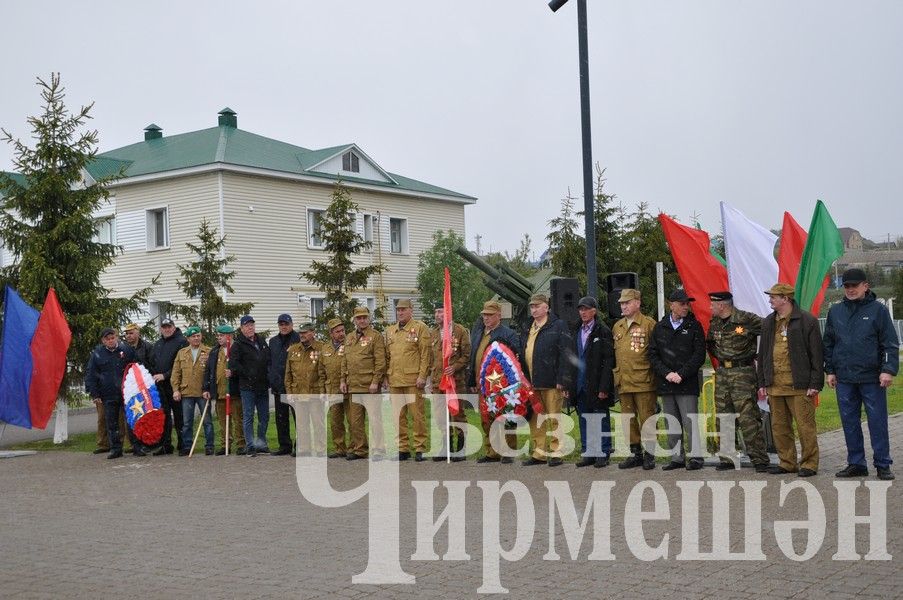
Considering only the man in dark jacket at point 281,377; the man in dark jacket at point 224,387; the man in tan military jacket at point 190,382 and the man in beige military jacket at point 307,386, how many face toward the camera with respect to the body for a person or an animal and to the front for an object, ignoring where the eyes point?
4

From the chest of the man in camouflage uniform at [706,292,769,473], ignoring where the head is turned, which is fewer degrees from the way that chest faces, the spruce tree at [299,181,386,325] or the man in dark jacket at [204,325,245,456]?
the man in dark jacket

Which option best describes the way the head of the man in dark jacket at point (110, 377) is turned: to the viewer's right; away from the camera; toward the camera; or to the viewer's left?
toward the camera

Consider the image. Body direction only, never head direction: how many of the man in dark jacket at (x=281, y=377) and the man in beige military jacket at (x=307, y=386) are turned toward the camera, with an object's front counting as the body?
2

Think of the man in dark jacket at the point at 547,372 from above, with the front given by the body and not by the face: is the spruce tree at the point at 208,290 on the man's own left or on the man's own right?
on the man's own right

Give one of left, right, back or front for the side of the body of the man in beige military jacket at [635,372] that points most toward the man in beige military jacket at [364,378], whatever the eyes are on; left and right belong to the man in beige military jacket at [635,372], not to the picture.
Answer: right

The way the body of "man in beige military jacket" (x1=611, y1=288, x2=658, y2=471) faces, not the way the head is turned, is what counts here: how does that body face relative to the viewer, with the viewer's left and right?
facing the viewer and to the left of the viewer

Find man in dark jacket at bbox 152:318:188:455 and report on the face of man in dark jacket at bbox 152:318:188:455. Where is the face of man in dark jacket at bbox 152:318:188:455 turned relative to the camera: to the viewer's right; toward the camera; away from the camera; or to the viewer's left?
toward the camera

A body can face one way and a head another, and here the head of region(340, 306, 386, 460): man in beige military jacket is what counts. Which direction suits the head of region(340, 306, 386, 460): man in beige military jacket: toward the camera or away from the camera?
toward the camera

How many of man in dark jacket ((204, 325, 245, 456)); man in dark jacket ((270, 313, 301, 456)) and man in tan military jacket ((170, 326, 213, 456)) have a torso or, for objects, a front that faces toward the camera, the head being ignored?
3

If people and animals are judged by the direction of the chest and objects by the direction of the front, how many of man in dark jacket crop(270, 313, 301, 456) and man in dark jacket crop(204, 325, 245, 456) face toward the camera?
2

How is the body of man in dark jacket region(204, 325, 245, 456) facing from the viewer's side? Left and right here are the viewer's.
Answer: facing the viewer

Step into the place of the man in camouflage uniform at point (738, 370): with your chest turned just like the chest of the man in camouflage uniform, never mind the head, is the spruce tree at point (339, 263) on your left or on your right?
on your right

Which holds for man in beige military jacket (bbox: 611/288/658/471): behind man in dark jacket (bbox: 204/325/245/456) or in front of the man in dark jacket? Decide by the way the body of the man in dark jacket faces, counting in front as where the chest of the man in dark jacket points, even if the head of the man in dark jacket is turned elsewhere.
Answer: in front

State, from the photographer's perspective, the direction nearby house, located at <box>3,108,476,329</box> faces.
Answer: facing the viewer and to the right of the viewer

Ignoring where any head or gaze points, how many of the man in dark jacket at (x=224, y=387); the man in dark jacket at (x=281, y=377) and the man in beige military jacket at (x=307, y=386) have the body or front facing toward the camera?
3

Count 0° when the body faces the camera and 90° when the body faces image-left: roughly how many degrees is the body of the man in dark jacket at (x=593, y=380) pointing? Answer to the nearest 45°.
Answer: approximately 45°

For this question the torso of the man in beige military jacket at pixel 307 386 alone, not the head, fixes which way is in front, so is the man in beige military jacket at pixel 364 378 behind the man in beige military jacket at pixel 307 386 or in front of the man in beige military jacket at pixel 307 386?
in front

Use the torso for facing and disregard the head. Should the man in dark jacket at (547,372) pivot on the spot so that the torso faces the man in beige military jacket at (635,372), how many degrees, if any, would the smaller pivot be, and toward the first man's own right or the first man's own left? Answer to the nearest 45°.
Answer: approximately 90° to the first man's own left
